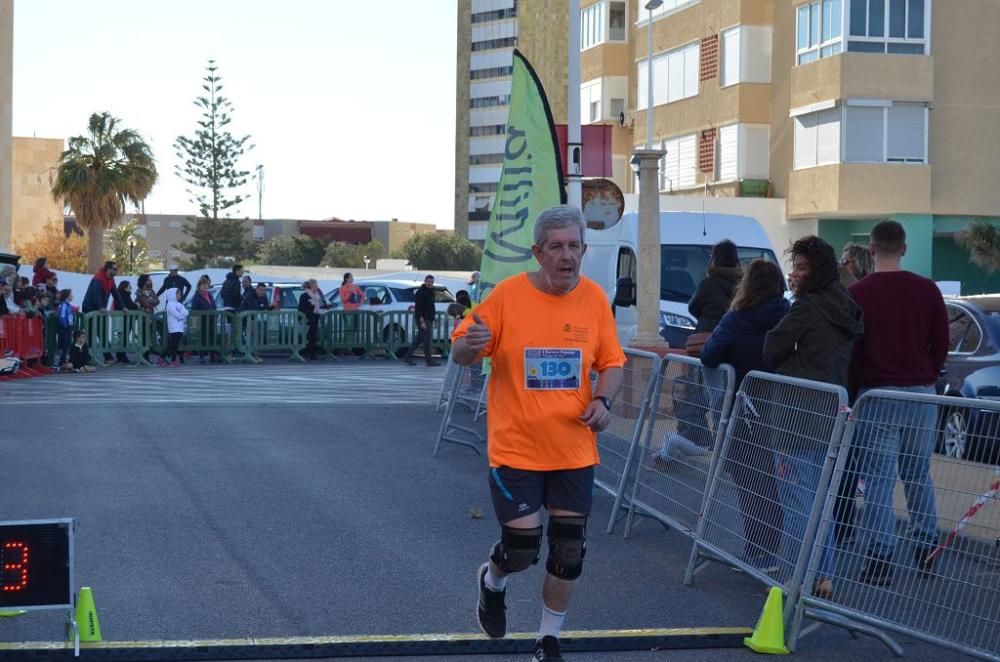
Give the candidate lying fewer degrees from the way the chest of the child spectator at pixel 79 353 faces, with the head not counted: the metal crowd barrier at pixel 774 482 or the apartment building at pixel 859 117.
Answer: the metal crowd barrier

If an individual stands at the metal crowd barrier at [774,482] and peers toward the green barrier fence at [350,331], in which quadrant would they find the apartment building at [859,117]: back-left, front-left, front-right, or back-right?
front-right

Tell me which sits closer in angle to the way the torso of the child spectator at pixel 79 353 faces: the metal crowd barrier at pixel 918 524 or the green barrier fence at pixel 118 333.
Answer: the metal crowd barrier

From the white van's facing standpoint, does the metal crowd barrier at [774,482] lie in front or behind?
in front

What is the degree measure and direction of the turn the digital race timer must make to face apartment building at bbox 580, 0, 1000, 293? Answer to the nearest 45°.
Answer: approximately 135° to its left

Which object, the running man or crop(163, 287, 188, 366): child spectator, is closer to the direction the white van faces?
the running man

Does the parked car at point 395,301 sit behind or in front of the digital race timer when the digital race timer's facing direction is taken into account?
behind

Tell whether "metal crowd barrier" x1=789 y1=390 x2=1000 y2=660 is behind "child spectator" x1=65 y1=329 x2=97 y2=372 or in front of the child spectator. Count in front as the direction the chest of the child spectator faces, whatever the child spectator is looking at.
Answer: in front

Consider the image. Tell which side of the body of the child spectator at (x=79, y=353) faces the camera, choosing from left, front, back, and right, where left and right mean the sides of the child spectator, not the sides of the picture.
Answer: front

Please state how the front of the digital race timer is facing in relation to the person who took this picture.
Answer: facing the viewer
